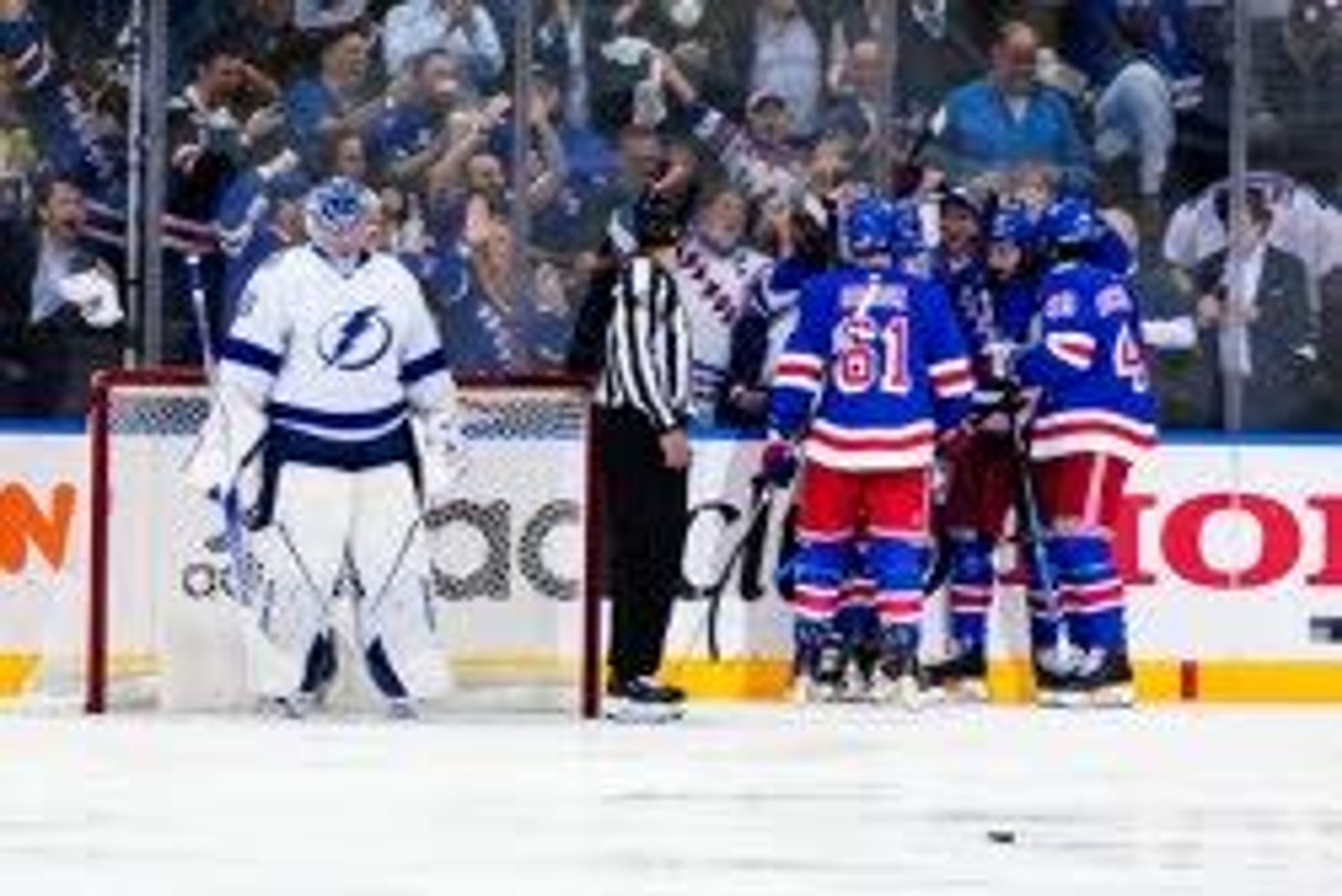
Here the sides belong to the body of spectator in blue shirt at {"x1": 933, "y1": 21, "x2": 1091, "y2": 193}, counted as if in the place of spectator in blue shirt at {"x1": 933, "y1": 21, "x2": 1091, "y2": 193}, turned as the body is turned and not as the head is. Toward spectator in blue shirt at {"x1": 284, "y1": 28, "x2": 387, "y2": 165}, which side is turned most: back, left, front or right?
right

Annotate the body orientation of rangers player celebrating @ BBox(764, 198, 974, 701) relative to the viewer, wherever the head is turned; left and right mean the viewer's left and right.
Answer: facing away from the viewer

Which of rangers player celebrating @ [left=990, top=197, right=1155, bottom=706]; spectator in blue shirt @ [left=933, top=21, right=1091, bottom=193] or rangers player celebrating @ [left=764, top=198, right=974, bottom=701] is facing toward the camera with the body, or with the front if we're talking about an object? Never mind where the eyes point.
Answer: the spectator in blue shirt

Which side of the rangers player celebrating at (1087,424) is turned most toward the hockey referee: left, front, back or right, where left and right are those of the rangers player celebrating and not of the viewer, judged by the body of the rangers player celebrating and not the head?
left

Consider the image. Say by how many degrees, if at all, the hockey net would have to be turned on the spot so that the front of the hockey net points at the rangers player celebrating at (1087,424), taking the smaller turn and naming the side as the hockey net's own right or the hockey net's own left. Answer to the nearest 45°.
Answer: approximately 90° to the hockey net's own left

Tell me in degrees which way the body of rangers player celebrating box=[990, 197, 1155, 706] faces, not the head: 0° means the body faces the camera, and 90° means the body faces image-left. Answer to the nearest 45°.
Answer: approximately 135°

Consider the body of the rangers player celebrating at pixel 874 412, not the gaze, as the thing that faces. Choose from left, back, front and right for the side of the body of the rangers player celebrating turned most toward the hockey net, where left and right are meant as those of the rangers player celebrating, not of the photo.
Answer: left
